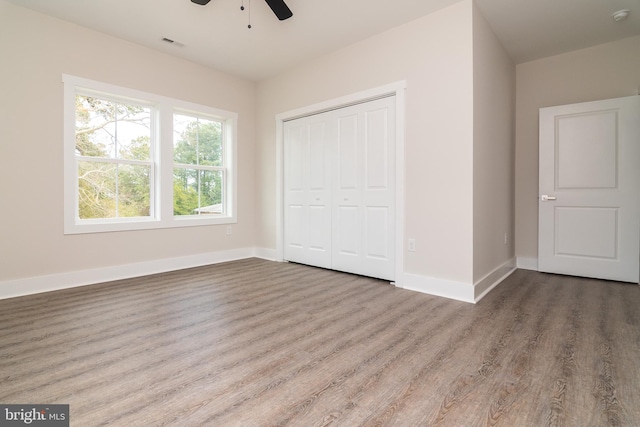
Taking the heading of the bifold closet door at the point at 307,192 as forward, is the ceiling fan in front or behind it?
in front

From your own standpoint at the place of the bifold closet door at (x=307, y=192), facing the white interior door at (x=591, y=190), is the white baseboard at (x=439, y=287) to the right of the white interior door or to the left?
right

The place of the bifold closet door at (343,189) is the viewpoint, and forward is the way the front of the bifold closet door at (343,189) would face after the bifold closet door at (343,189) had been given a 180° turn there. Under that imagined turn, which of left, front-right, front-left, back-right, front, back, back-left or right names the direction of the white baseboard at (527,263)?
front-right

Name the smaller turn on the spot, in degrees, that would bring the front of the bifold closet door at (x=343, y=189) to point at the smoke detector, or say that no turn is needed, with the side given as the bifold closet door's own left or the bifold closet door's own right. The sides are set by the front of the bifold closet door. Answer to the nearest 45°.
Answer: approximately 135° to the bifold closet door's own left

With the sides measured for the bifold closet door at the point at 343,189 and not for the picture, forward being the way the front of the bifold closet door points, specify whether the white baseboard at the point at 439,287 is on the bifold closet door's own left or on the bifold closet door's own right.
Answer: on the bifold closet door's own left

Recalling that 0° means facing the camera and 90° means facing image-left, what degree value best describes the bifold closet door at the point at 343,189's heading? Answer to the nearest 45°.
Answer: approximately 45°

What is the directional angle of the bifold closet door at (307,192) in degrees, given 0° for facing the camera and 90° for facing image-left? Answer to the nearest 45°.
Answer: approximately 45°

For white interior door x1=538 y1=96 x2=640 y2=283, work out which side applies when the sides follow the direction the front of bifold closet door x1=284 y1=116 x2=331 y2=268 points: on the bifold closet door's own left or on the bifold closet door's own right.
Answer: on the bifold closet door's own left

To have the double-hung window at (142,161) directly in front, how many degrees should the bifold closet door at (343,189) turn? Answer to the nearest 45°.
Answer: approximately 45° to its right

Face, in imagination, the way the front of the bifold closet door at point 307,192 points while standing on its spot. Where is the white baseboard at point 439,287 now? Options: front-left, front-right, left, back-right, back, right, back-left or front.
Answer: left

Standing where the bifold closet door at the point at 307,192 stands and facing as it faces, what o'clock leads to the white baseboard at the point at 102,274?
The white baseboard is roughly at 1 o'clock from the bifold closet door.

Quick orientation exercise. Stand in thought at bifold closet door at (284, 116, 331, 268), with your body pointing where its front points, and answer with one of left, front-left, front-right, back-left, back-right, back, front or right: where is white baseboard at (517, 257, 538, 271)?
back-left
